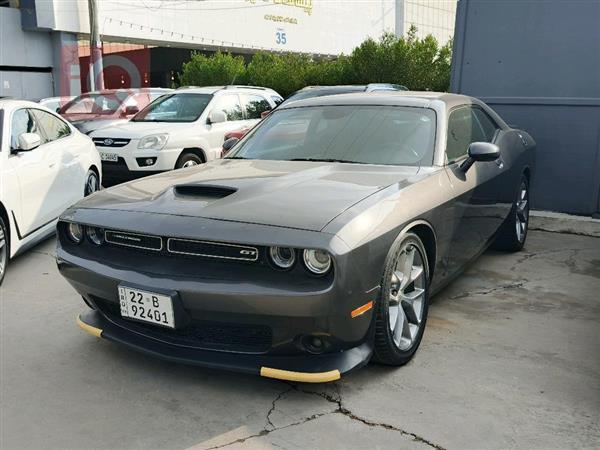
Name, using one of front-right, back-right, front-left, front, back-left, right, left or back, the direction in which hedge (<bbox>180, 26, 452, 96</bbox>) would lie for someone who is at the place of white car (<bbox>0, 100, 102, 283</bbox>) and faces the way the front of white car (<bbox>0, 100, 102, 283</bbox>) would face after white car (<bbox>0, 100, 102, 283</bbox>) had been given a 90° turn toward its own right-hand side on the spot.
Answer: right

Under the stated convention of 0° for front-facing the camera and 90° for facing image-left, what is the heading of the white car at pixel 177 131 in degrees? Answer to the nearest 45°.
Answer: approximately 45°

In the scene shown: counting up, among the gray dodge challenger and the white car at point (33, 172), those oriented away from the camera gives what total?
0

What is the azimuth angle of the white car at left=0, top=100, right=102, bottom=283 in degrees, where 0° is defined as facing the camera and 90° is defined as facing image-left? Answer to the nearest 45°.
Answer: approximately 45°

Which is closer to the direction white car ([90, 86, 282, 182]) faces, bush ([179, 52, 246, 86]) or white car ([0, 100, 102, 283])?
the white car

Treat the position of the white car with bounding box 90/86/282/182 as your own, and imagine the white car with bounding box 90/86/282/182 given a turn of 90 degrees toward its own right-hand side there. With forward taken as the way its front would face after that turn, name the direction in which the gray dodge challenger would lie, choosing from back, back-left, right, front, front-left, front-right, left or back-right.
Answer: back-left

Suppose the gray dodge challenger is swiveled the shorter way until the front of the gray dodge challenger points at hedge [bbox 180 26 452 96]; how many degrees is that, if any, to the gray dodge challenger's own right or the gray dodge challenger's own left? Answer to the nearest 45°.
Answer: approximately 135° to the gray dodge challenger's own right

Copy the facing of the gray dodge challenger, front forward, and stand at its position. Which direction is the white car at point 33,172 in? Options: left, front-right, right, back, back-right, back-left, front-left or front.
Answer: right

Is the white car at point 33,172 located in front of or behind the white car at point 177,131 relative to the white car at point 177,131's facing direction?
in front

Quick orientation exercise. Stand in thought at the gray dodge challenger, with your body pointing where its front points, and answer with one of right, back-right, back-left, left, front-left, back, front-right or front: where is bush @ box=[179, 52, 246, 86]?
back-right

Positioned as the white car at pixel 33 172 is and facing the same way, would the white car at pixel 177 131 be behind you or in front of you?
behind

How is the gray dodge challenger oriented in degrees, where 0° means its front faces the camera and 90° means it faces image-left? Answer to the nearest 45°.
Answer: approximately 45°
